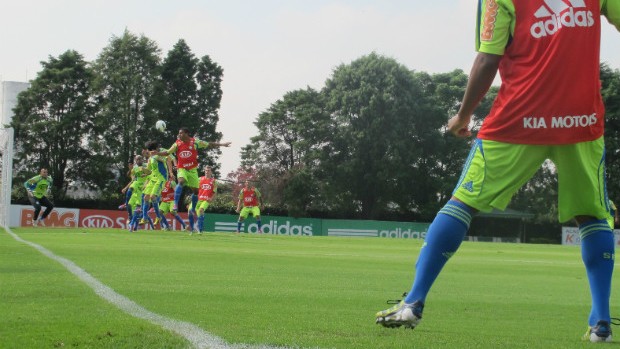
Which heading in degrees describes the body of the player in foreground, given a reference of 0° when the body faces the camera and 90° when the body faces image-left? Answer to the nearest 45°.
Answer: approximately 135°
